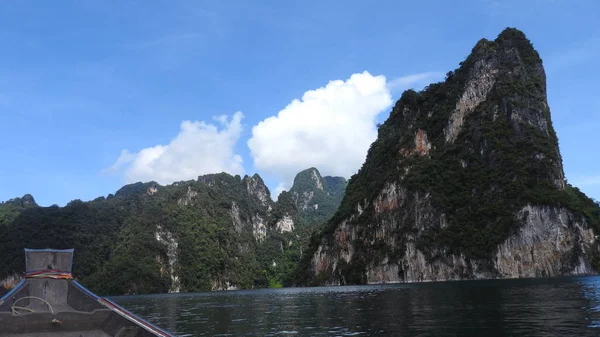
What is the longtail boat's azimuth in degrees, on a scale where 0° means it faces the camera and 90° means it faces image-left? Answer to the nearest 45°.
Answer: approximately 180°
